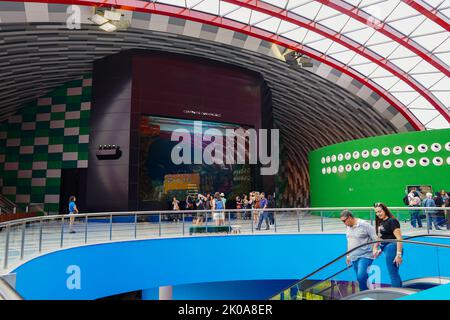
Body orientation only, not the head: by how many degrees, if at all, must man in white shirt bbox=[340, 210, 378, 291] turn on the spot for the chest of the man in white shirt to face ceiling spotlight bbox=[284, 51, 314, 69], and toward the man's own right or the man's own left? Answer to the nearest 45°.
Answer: approximately 135° to the man's own right

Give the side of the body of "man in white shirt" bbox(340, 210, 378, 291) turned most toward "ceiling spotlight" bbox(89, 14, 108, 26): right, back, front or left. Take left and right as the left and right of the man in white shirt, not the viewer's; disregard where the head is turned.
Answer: right

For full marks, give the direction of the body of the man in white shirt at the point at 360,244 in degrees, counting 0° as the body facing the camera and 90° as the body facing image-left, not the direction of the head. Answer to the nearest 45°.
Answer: approximately 45°

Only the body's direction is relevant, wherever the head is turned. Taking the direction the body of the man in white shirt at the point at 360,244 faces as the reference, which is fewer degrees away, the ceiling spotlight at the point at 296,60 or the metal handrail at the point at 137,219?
the metal handrail

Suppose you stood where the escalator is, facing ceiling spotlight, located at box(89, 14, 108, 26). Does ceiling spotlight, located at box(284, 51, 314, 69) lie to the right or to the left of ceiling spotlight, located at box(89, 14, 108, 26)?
right
